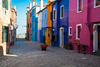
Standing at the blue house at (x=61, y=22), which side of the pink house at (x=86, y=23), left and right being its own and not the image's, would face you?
right

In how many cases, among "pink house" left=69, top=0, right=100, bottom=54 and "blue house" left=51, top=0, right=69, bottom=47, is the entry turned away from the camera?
0

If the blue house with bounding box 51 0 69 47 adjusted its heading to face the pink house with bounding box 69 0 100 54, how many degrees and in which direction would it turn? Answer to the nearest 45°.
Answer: approximately 45° to its left

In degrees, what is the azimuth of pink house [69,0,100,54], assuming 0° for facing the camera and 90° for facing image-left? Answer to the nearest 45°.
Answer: approximately 45°

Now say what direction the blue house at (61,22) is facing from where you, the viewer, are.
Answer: facing the viewer and to the left of the viewer
